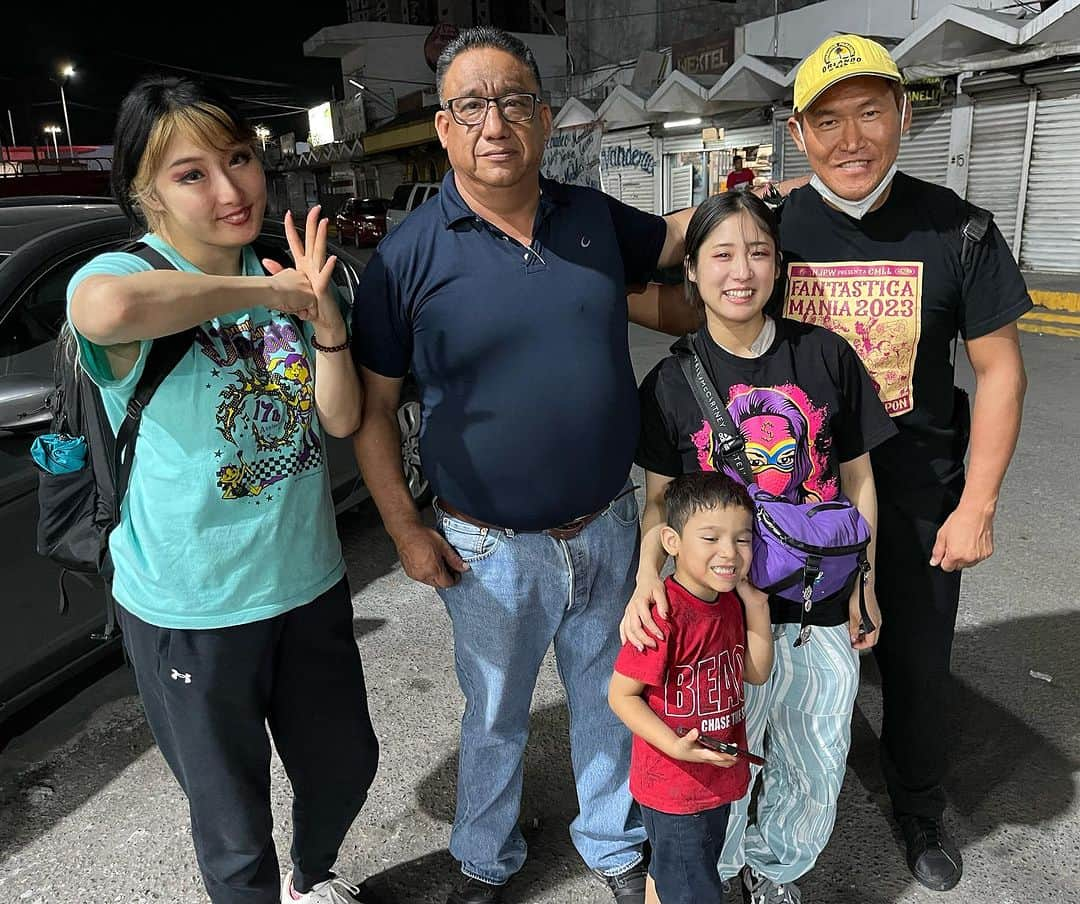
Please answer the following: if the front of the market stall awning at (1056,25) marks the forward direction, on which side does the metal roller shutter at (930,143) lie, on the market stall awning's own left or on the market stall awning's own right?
on the market stall awning's own right

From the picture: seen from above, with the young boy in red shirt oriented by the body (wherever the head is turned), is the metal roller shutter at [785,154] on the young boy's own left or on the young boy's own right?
on the young boy's own left

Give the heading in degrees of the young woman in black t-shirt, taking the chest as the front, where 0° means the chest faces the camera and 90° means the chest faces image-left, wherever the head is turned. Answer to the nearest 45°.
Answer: approximately 0°

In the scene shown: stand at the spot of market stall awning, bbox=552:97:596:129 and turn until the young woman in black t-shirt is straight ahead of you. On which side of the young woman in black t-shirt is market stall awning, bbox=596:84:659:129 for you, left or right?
left

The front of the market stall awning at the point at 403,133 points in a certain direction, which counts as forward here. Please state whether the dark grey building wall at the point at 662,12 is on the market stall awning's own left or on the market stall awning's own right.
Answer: on the market stall awning's own left

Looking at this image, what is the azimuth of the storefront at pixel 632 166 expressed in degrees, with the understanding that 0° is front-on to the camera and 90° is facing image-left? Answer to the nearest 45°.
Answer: approximately 45°

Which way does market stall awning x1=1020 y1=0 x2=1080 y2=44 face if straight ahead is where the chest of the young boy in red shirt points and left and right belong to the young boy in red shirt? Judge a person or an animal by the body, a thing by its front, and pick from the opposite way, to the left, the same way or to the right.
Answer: to the right

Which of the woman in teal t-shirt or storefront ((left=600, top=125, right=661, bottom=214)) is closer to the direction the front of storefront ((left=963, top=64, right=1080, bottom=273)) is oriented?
the woman in teal t-shirt

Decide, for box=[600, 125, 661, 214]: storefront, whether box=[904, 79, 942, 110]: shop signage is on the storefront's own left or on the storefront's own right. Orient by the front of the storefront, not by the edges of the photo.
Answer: on the storefront's own left

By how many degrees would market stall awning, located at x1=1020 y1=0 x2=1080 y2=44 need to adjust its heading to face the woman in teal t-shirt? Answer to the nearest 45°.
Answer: approximately 45° to its left
